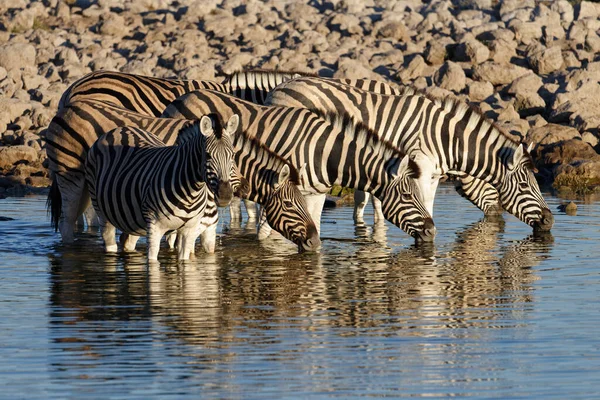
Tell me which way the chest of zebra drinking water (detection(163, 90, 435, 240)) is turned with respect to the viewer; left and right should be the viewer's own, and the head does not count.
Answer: facing to the right of the viewer

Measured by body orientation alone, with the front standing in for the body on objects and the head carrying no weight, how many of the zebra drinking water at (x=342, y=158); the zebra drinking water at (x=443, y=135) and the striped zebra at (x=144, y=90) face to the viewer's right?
3

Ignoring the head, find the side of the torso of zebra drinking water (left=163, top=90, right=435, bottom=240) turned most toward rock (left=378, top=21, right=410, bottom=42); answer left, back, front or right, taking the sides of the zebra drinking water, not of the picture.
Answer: left

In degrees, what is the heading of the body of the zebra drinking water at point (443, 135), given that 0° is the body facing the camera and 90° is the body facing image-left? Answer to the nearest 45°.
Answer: approximately 270°

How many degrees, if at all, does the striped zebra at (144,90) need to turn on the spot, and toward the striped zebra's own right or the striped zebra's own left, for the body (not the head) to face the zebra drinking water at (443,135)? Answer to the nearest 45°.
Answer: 0° — it already faces it

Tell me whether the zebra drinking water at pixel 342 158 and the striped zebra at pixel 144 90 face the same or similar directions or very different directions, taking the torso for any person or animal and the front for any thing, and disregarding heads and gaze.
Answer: same or similar directions

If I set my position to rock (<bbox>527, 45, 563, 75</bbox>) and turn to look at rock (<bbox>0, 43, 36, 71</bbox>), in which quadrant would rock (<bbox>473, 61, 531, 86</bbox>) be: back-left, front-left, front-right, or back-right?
front-left

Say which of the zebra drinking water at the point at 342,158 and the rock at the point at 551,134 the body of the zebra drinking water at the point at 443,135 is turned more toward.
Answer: the rock

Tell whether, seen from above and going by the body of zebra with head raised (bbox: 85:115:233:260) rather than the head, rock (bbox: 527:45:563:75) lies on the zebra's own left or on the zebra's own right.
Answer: on the zebra's own left

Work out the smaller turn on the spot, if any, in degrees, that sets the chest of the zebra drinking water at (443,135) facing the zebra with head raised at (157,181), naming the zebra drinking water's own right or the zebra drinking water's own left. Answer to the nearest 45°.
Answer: approximately 135° to the zebra drinking water's own right

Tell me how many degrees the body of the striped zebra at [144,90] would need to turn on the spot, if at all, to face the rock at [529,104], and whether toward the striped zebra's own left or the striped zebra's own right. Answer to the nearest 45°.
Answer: approximately 45° to the striped zebra's own left

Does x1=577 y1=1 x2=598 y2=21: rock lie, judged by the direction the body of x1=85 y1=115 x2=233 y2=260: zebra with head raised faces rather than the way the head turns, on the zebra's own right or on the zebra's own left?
on the zebra's own left

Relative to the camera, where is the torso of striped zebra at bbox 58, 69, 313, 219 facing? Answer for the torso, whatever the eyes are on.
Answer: to the viewer's right

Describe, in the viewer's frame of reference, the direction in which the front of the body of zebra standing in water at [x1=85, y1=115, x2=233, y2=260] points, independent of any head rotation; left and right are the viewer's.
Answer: facing the viewer and to the right of the viewer

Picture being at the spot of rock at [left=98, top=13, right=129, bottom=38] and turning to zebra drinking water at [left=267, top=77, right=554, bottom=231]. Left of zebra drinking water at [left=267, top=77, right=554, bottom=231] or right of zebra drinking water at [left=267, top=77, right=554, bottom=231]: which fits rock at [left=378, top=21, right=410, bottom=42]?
left

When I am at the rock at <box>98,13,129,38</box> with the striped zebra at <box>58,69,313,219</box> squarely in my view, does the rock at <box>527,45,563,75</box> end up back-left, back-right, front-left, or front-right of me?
front-left

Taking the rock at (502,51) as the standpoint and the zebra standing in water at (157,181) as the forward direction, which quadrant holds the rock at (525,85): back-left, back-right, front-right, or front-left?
front-left
